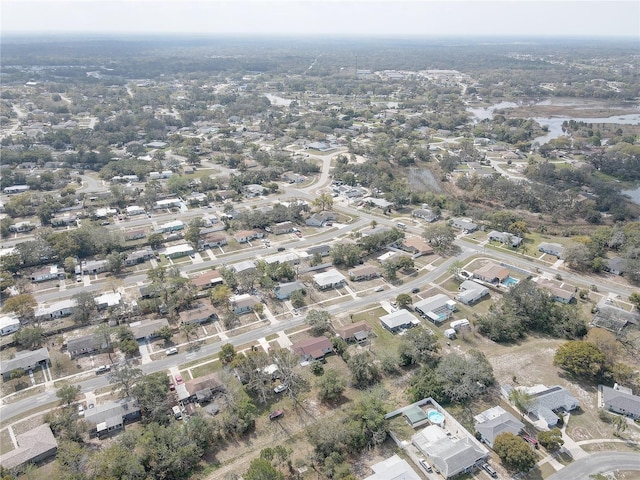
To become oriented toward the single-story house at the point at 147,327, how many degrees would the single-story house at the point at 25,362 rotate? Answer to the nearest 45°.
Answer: approximately 45° to its left

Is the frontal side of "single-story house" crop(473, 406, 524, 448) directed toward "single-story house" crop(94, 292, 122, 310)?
no

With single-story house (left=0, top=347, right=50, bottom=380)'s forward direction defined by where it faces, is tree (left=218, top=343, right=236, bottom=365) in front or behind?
in front

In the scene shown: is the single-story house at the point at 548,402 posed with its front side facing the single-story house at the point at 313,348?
no

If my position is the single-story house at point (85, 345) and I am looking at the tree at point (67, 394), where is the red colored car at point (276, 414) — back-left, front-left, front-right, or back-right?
front-left

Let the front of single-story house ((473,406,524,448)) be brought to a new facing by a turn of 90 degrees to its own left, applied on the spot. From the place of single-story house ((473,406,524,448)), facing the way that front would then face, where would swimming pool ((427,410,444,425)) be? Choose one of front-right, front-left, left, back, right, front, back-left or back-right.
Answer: back-left

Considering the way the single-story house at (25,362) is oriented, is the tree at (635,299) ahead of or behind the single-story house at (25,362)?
ahead

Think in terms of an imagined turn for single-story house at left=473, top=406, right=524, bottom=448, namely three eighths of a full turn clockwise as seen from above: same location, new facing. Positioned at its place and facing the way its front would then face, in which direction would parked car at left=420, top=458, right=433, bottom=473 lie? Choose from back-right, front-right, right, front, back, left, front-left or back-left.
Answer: front-left

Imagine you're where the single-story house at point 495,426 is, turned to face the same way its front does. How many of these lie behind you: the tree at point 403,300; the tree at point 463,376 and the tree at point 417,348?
3

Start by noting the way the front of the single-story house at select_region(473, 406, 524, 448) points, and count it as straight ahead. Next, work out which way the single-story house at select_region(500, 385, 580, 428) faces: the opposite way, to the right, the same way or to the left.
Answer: the same way

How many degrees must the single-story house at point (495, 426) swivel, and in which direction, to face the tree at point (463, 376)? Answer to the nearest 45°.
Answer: approximately 180°

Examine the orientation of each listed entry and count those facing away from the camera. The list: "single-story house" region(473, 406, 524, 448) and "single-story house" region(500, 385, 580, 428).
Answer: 0

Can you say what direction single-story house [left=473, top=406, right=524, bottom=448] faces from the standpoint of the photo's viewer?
facing the viewer and to the right of the viewer
